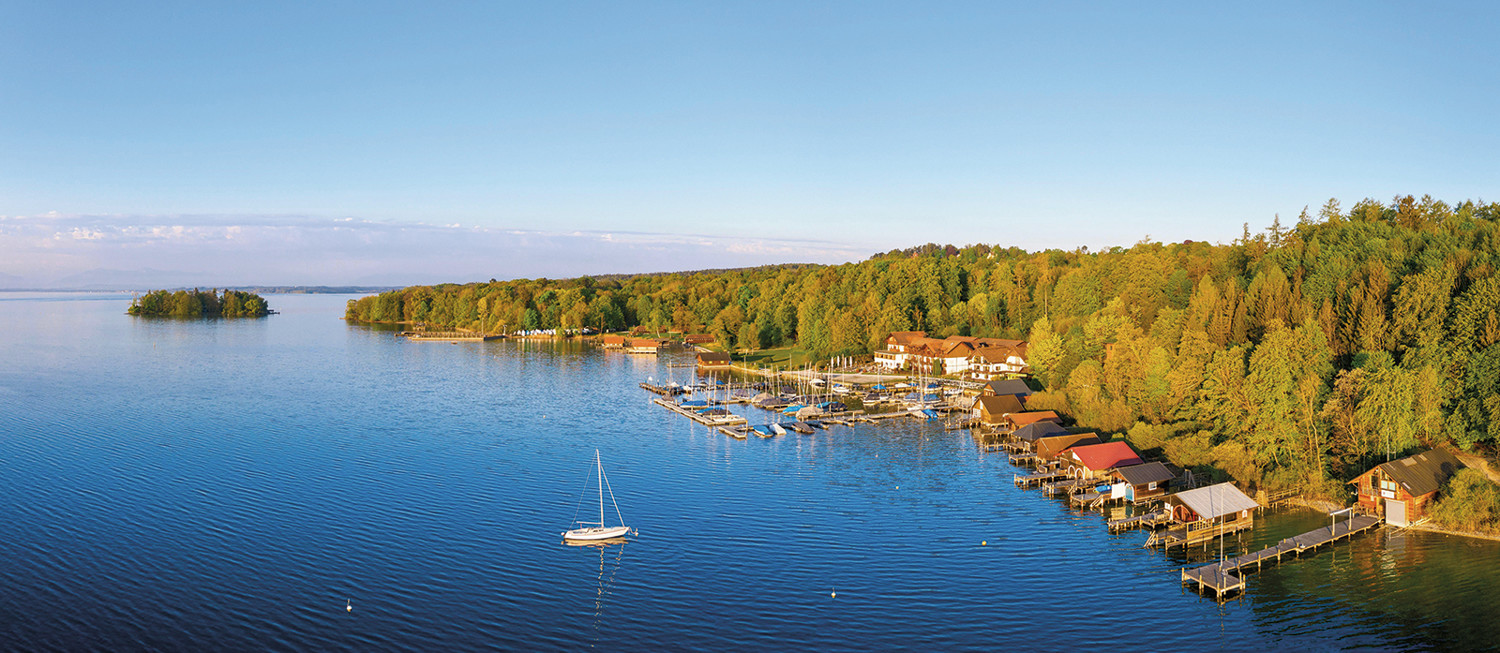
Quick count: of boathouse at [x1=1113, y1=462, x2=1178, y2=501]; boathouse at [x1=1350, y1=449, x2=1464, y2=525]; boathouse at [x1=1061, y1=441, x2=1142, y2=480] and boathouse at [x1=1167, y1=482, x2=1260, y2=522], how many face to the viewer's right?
0

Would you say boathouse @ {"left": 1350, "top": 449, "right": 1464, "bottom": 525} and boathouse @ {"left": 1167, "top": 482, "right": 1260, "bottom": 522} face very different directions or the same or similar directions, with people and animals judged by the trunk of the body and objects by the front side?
same or similar directions

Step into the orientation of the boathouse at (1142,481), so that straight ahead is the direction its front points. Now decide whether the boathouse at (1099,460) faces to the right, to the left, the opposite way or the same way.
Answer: the same way

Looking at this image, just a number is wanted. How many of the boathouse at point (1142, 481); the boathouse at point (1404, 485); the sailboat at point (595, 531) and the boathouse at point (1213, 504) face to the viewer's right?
1

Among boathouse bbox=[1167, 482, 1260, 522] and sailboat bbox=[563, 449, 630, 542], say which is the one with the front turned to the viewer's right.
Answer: the sailboat

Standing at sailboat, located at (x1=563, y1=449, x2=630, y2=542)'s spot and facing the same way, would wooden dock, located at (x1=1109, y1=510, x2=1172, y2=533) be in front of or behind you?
in front

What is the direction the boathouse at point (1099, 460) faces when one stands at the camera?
facing the viewer and to the left of the viewer

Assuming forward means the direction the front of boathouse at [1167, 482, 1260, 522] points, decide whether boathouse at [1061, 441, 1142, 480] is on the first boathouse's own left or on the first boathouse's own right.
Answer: on the first boathouse's own right

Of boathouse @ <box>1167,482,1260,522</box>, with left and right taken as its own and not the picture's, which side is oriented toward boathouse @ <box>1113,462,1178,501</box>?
right

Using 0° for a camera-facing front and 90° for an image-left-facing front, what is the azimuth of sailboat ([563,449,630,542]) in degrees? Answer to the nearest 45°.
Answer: approximately 270°

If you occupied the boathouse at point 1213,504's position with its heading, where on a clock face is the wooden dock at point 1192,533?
The wooden dock is roughly at 11 o'clock from the boathouse.

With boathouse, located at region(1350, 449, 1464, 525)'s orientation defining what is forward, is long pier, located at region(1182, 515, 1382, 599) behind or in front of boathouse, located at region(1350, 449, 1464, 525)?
in front

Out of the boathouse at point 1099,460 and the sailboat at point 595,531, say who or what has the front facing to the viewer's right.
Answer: the sailboat

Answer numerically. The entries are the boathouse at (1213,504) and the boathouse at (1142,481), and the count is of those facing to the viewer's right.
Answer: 0

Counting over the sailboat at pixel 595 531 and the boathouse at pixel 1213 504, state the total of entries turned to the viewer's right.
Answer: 1

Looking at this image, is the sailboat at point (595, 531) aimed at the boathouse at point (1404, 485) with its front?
yes
